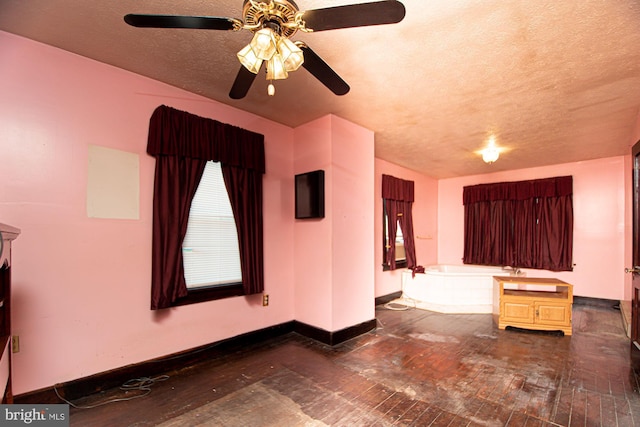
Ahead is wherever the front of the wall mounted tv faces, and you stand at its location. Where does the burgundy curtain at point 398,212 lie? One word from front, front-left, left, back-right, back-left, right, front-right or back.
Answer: back

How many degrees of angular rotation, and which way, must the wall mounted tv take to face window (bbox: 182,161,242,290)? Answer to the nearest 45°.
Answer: approximately 45° to its right

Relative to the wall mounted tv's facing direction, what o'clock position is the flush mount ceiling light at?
The flush mount ceiling light is roughly at 7 o'clock from the wall mounted tv.

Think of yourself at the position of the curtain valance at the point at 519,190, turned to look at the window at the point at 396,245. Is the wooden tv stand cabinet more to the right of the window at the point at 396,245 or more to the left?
left

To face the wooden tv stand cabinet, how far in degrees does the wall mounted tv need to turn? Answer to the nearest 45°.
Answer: approximately 135° to its left

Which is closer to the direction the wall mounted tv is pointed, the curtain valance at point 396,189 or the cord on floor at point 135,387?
the cord on floor

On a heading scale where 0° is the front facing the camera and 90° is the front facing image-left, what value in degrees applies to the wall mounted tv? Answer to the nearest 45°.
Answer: approximately 45°

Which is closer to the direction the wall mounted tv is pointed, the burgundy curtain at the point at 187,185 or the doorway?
the burgundy curtain

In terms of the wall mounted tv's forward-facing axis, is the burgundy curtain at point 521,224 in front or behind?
behind

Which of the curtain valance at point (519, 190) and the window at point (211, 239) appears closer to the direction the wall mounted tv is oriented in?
the window

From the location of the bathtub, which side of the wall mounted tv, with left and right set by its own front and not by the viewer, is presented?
back

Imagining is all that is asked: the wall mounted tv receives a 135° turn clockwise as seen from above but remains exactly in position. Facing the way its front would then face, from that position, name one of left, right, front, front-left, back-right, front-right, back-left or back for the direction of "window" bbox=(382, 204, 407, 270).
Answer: front-right
